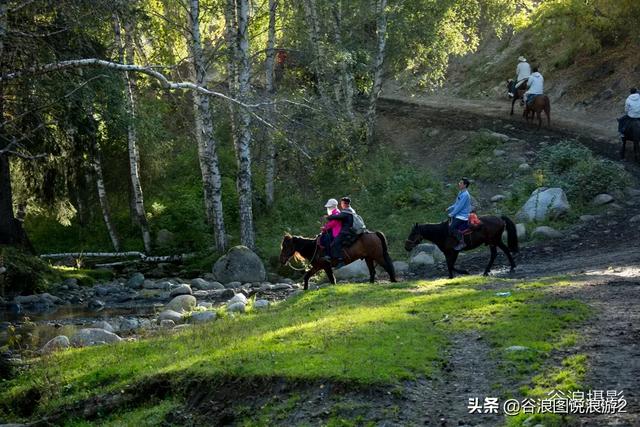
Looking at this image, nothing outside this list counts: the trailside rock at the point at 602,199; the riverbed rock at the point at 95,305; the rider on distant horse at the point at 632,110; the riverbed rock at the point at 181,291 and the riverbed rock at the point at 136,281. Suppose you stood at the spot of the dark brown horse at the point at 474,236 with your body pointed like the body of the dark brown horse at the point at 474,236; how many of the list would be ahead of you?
3

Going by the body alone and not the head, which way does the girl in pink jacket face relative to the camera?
to the viewer's left

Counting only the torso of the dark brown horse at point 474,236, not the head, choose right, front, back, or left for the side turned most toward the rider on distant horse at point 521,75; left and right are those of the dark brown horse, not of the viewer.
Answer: right

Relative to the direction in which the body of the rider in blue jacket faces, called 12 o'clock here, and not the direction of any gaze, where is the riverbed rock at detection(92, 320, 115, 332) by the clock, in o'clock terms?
The riverbed rock is roughly at 11 o'clock from the rider in blue jacket.

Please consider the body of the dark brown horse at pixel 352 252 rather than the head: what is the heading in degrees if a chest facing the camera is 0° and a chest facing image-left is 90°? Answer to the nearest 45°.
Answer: approximately 90°

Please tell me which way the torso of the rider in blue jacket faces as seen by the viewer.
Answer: to the viewer's left

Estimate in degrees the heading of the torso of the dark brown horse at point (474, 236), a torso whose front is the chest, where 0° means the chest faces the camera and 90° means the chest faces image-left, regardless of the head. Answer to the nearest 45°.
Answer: approximately 90°

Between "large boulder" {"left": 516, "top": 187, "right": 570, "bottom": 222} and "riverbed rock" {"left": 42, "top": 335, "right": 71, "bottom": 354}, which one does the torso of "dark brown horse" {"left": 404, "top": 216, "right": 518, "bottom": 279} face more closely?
the riverbed rock

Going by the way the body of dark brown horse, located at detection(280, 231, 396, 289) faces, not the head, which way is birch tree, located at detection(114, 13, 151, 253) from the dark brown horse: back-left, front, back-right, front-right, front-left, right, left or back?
front-right

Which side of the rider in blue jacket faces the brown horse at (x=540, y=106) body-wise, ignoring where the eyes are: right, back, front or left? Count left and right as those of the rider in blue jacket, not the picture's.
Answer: right

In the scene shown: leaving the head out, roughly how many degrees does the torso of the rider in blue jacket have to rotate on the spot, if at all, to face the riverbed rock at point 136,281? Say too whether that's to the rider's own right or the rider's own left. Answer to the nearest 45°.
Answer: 0° — they already face it
